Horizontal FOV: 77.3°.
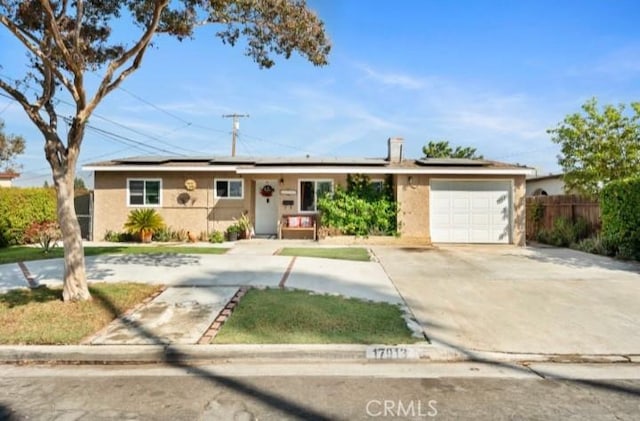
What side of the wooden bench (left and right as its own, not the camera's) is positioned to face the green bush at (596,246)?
left

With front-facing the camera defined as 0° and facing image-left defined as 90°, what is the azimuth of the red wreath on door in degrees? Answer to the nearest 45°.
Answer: approximately 0°

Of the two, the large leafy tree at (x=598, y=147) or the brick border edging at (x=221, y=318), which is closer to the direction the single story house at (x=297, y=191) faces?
the brick border edging

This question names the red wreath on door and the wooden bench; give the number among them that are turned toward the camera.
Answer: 2

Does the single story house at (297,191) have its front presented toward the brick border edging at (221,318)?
yes

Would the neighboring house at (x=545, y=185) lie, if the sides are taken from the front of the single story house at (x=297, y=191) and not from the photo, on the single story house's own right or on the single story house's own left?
on the single story house's own left

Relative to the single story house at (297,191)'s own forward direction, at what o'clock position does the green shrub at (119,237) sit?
The green shrub is roughly at 3 o'clock from the single story house.

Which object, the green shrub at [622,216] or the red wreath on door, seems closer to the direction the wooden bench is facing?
the green shrub

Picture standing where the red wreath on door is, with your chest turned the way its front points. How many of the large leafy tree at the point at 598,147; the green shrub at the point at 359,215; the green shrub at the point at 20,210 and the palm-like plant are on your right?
2

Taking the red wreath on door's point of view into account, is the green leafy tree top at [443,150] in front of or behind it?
behind

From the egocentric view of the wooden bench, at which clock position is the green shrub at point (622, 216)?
The green shrub is roughly at 10 o'clock from the wooden bench.

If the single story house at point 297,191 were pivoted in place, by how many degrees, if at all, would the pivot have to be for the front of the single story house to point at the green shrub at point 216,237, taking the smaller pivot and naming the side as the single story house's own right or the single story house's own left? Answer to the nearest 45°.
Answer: approximately 90° to the single story house's own right
